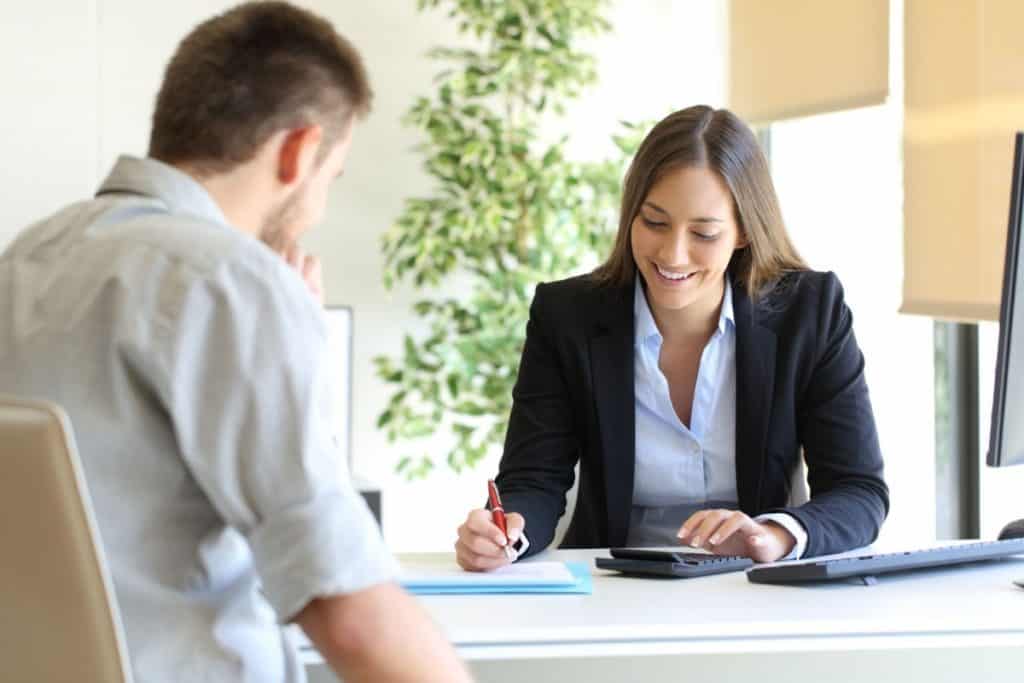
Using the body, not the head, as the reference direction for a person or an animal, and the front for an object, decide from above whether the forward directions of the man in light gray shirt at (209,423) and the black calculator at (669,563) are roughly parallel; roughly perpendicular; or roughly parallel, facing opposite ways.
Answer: roughly parallel

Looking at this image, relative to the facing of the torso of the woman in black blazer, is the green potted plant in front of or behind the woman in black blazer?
behind

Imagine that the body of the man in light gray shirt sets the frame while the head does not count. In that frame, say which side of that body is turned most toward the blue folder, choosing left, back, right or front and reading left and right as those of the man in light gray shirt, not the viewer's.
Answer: front

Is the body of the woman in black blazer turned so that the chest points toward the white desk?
yes

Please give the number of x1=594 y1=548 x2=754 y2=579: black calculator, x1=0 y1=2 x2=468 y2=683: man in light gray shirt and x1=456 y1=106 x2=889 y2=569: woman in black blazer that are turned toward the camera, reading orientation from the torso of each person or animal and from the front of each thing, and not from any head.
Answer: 1

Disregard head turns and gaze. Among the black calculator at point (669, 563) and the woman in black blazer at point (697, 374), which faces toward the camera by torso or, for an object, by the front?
the woman in black blazer

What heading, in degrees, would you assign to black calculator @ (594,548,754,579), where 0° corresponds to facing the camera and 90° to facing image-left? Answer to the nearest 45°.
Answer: approximately 225°

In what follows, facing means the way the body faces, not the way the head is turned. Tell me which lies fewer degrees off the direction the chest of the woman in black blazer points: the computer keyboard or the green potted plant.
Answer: the computer keyboard

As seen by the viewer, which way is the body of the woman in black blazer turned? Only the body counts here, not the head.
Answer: toward the camera

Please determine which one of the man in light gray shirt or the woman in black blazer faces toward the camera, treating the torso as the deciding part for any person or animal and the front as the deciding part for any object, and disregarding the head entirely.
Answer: the woman in black blazer

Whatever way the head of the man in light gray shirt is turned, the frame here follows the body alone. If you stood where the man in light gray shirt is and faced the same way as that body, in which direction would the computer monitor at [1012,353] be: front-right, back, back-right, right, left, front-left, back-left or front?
front

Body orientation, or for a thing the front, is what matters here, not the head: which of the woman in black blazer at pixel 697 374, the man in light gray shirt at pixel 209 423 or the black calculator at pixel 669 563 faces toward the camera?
the woman in black blazer

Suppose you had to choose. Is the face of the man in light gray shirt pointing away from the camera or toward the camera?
away from the camera

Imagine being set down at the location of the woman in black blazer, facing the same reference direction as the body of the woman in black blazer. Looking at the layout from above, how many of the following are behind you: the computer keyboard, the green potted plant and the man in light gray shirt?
1

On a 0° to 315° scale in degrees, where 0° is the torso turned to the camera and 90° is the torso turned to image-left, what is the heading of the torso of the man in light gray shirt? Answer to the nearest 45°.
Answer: approximately 225°

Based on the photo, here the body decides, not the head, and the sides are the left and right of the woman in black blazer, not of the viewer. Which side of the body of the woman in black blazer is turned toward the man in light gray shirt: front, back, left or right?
front
